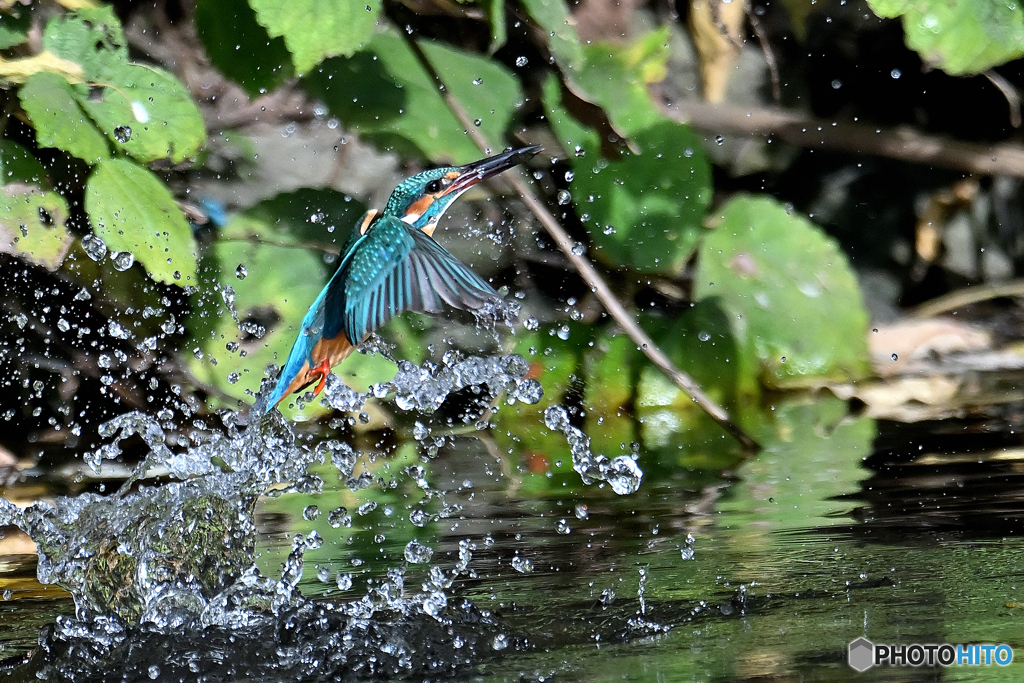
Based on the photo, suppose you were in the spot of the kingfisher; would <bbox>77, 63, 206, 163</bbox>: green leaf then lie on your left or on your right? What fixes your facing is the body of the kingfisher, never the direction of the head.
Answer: on your left

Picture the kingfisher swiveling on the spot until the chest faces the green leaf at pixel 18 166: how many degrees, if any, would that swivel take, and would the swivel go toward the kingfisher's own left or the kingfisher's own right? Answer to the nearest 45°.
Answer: approximately 135° to the kingfisher's own left

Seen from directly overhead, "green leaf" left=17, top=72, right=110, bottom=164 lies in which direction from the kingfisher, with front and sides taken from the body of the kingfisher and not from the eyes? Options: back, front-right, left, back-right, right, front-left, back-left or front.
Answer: back-left

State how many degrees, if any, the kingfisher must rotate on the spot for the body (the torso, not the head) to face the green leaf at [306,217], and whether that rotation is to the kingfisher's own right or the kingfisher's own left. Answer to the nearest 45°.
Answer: approximately 90° to the kingfisher's own left

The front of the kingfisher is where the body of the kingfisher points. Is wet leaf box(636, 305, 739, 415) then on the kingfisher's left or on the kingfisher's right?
on the kingfisher's left

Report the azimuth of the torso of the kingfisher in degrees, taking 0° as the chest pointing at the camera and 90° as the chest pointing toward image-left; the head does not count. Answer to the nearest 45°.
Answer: approximately 270°

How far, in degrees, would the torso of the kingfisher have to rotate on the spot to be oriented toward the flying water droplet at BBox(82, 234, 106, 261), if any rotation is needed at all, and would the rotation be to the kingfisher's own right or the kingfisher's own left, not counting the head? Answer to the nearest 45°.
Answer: approximately 135° to the kingfisher's own left

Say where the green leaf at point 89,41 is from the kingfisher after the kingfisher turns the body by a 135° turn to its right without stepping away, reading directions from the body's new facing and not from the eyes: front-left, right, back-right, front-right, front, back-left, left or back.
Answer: right

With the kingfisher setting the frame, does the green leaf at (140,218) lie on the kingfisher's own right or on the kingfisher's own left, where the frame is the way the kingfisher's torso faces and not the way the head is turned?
on the kingfisher's own left

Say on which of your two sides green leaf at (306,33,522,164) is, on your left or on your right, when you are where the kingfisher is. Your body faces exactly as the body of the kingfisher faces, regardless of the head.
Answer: on your left

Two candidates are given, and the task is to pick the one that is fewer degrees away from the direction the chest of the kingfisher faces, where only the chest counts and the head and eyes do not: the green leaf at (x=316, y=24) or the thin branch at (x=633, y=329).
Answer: the thin branch

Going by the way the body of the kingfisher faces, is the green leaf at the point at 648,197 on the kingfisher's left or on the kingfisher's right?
on the kingfisher's left

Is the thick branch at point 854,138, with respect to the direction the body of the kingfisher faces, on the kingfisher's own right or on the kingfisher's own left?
on the kingfisher's own left
